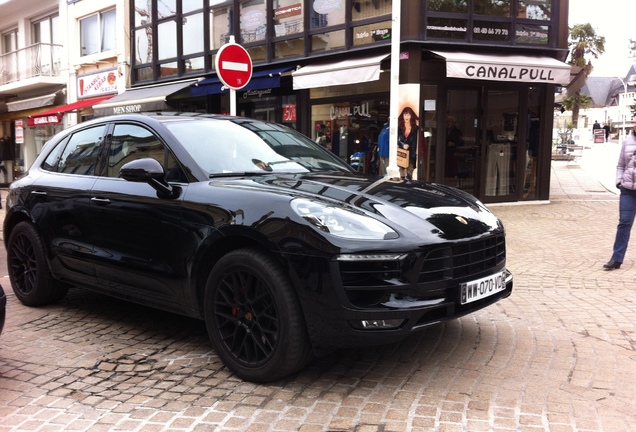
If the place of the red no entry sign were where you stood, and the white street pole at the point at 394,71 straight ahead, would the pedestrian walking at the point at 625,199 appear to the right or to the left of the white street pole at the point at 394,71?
right

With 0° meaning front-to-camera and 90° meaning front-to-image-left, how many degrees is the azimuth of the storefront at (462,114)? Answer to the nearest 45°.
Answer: approximately 0°

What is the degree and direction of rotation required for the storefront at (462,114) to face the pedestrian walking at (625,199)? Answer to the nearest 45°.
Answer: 0° — it already faces them

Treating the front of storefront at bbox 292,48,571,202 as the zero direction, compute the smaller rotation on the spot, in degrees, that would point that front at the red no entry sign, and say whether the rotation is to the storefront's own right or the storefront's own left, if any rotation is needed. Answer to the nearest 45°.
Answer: approximately 45° to the storefront's own right
